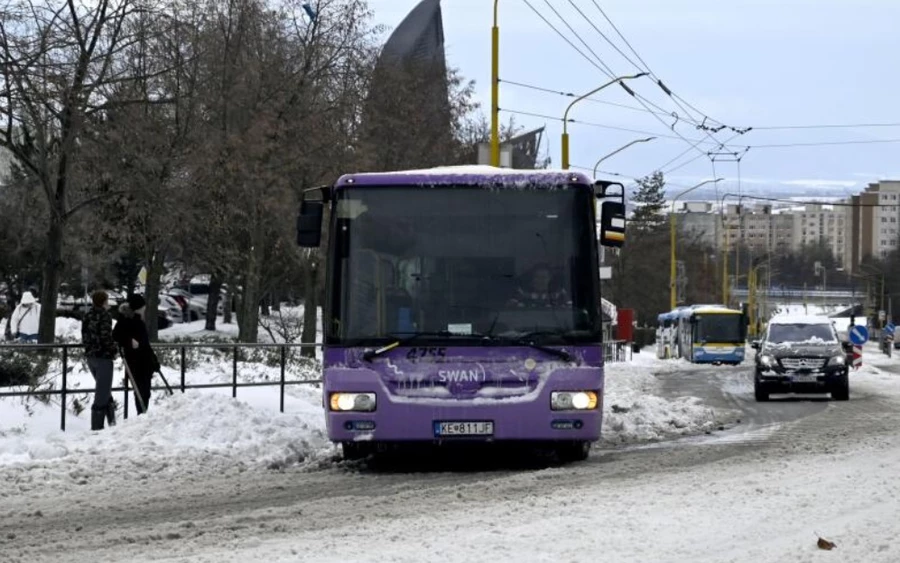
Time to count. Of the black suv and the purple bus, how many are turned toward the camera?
2

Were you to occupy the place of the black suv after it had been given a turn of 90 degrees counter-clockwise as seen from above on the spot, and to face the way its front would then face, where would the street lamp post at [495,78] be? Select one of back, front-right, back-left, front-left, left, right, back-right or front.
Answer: back

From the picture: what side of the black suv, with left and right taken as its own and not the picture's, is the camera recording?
front

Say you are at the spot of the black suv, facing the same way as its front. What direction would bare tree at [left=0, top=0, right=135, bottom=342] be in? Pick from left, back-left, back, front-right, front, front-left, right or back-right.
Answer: front-right

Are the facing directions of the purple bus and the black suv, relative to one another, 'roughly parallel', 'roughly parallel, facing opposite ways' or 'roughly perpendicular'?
roughly parallel

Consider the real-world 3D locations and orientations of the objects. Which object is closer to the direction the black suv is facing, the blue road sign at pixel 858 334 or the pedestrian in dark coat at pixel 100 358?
the pedestrian in dark coat

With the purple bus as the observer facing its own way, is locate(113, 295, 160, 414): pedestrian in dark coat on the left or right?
on its right

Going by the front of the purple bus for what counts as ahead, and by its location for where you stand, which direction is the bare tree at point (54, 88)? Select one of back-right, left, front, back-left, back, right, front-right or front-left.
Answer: back-right

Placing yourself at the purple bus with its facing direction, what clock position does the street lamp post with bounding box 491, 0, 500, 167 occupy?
The street lamp post is roughly at 6 o'clock from the purple bus.

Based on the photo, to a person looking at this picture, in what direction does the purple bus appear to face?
facing the viewer

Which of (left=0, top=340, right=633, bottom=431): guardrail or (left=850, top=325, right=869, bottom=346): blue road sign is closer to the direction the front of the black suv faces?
the guardrail

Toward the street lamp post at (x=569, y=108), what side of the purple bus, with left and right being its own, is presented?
back

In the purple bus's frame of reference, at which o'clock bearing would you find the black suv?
The black suv is roughly at 7 o'clock from the purple bus.

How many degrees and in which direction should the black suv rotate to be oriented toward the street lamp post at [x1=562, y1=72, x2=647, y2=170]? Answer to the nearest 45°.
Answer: approximately 135° to its right
